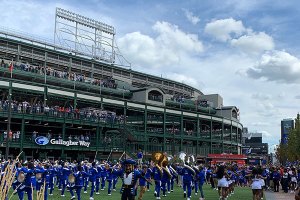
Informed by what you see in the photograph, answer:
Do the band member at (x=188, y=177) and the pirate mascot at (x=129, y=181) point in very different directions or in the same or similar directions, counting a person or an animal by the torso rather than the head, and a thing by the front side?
very different directions

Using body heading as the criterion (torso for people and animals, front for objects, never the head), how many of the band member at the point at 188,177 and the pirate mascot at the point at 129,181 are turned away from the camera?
1
